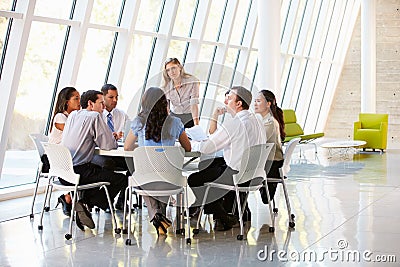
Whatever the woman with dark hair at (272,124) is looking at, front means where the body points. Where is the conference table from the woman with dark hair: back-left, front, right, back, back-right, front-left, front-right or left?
front-left

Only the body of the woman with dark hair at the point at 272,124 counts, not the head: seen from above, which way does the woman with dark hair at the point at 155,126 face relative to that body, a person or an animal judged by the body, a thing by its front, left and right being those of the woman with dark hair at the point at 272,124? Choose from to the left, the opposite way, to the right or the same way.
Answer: to the right

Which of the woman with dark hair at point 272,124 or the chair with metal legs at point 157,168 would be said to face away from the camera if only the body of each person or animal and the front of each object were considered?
the chair with metal legs

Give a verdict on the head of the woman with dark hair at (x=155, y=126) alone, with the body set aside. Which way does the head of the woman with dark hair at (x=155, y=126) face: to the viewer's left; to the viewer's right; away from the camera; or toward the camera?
away from the camera

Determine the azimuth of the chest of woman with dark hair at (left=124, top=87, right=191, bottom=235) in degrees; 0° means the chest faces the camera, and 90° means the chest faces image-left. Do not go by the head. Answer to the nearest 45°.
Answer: approximately 180°

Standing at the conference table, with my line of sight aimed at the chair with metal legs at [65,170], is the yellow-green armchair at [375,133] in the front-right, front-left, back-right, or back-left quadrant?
back-right

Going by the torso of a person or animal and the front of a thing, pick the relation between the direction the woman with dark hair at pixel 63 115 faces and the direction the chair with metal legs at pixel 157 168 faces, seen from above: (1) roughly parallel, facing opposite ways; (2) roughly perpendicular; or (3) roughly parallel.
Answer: roughly perpendicular

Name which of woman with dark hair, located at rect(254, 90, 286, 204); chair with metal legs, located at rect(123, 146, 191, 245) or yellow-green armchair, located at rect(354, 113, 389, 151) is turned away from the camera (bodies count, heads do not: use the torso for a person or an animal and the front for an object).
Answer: the chair with metal legs

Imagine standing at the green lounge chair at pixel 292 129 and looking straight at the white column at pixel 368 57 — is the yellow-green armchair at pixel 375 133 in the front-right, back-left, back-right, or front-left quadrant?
front-right

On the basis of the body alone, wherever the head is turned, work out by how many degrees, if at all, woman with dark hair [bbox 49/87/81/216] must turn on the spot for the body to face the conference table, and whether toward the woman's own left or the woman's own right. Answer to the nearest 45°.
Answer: approximately 45° to the woman's own right

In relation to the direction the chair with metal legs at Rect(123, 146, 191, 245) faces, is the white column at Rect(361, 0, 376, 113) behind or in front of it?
in front

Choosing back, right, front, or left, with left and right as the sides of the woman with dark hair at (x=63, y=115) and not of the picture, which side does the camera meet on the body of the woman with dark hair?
right

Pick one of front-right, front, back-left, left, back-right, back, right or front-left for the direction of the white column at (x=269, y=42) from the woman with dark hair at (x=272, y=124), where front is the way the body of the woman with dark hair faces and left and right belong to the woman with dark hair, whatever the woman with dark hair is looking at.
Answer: right

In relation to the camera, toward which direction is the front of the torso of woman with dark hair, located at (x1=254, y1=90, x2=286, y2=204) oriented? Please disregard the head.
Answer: to the viewer's left

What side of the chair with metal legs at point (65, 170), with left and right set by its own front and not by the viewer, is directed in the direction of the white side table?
front

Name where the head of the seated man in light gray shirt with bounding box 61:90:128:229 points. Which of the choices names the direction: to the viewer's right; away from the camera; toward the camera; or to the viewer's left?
to the viewer's right
